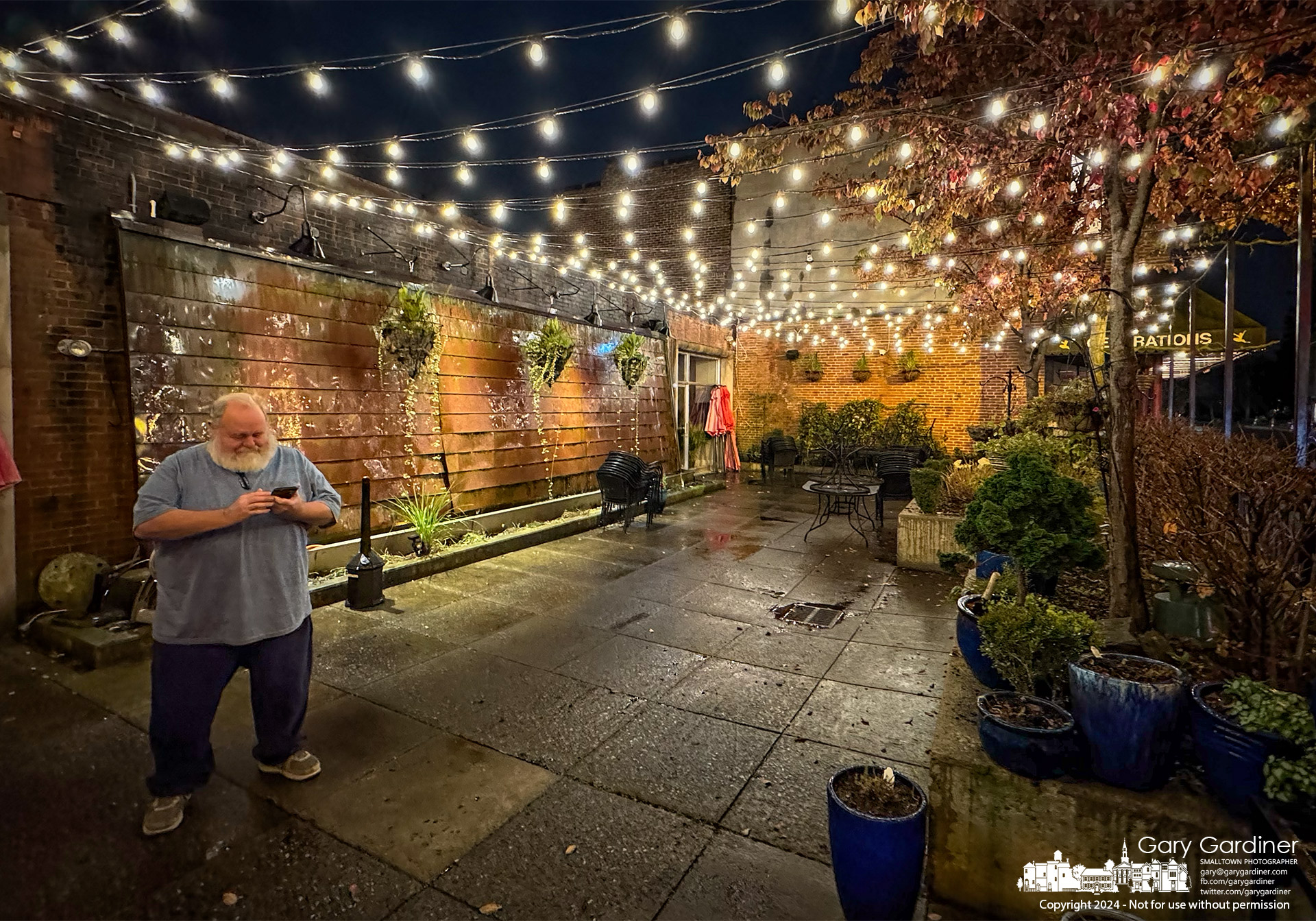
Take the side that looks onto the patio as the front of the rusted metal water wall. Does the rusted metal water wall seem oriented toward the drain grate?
yes

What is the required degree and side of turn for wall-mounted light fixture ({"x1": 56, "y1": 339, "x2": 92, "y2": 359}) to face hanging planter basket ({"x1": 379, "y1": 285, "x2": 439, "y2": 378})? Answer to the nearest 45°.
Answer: approximately 45° to its left

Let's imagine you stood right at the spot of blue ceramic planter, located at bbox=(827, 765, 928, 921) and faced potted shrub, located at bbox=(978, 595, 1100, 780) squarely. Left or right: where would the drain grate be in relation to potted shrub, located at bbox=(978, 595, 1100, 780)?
left

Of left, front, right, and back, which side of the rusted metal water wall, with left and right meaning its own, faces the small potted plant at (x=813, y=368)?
left

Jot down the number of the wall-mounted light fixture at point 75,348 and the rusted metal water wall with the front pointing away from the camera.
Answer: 0

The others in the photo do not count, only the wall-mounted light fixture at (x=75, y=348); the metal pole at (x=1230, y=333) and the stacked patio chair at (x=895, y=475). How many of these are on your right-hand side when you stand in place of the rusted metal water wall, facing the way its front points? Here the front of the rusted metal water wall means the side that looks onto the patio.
1

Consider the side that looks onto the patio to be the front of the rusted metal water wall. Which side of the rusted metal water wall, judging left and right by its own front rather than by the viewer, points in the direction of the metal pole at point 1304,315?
front

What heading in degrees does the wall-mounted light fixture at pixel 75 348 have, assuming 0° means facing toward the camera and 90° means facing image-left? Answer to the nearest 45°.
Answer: approximately 315°

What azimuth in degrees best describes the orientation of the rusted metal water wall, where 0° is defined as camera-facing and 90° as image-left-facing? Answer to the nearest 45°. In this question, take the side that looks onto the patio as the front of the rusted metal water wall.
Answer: approximately 315°

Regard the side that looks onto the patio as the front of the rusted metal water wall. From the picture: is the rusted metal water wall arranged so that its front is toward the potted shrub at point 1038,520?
yes

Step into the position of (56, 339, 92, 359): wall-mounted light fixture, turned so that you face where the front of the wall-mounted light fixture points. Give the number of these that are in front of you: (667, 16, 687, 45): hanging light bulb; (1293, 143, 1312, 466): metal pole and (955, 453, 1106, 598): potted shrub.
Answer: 3
